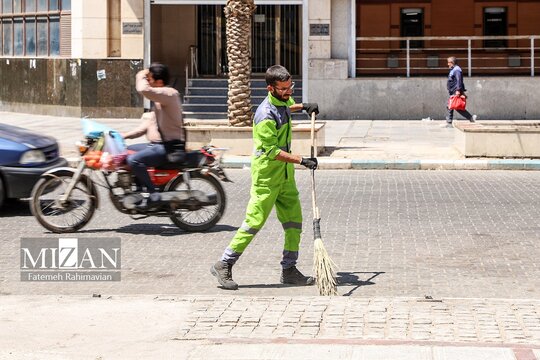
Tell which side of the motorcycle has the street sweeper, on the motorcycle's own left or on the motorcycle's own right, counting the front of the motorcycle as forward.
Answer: on the motorcycle's own left

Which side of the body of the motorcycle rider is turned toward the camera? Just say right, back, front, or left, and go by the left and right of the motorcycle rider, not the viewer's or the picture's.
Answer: left

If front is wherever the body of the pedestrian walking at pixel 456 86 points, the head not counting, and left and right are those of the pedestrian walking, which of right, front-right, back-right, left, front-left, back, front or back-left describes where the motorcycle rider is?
left

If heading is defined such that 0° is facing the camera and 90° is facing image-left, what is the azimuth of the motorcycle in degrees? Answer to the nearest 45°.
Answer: approximately 90°
